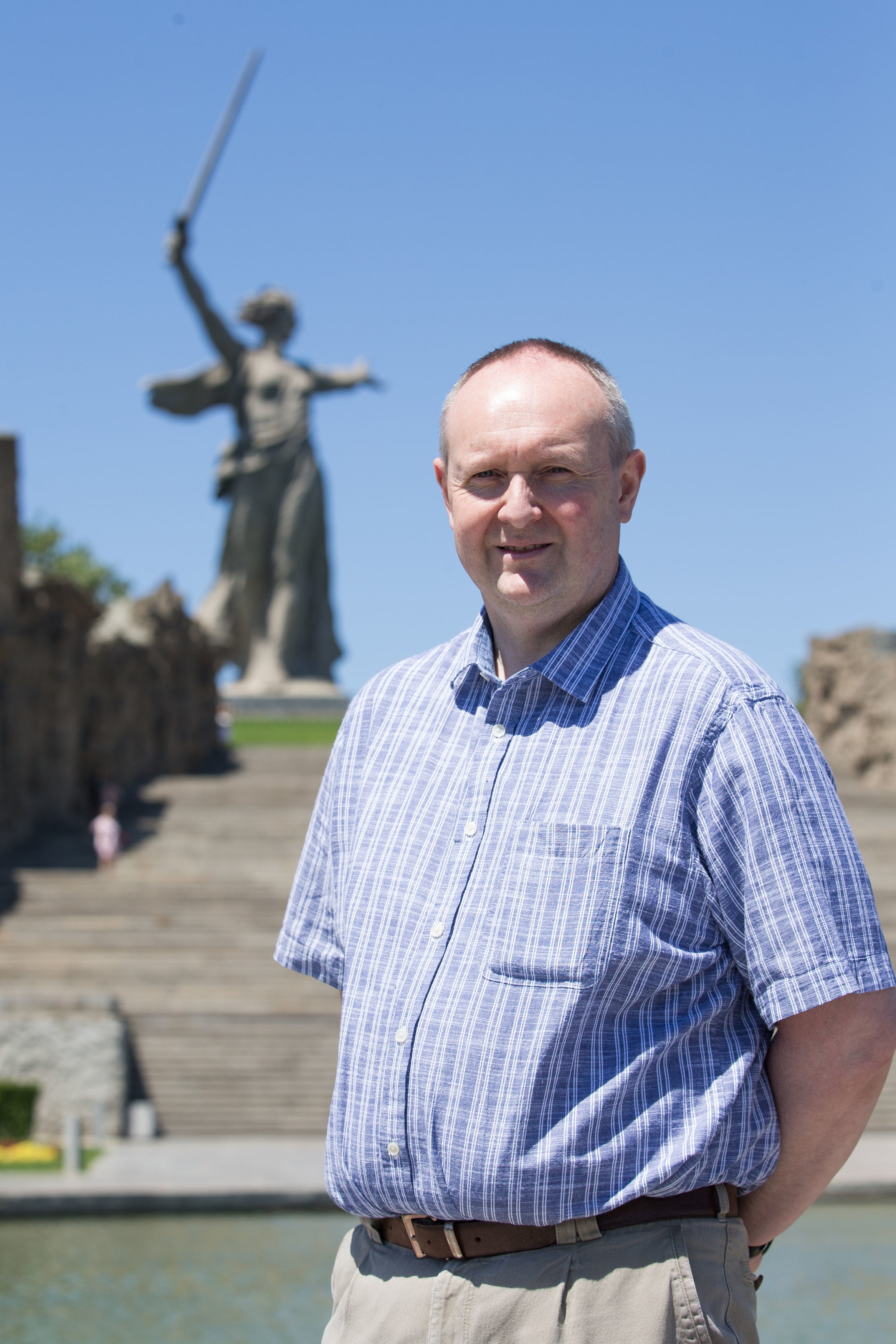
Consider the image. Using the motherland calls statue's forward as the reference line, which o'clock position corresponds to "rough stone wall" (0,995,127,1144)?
The rough stone wall is roughly at 12 o'clock from the motherland calls statue.

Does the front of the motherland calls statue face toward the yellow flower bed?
yes

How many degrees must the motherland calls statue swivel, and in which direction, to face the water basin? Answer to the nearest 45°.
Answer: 0° — it already faces it

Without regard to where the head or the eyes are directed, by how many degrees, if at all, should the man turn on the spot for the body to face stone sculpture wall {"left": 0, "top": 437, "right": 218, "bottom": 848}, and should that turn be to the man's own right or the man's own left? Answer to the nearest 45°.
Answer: approximately 135° to the man's own right

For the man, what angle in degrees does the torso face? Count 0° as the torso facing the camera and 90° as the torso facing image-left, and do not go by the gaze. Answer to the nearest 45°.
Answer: approximately 45°

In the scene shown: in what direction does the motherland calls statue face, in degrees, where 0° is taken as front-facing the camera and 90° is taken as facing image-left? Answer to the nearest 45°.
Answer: approximately 0°

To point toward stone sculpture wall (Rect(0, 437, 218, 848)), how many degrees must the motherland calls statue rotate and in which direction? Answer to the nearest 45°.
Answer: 0° — it already faces it

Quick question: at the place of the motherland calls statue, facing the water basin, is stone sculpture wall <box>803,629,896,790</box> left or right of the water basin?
left
